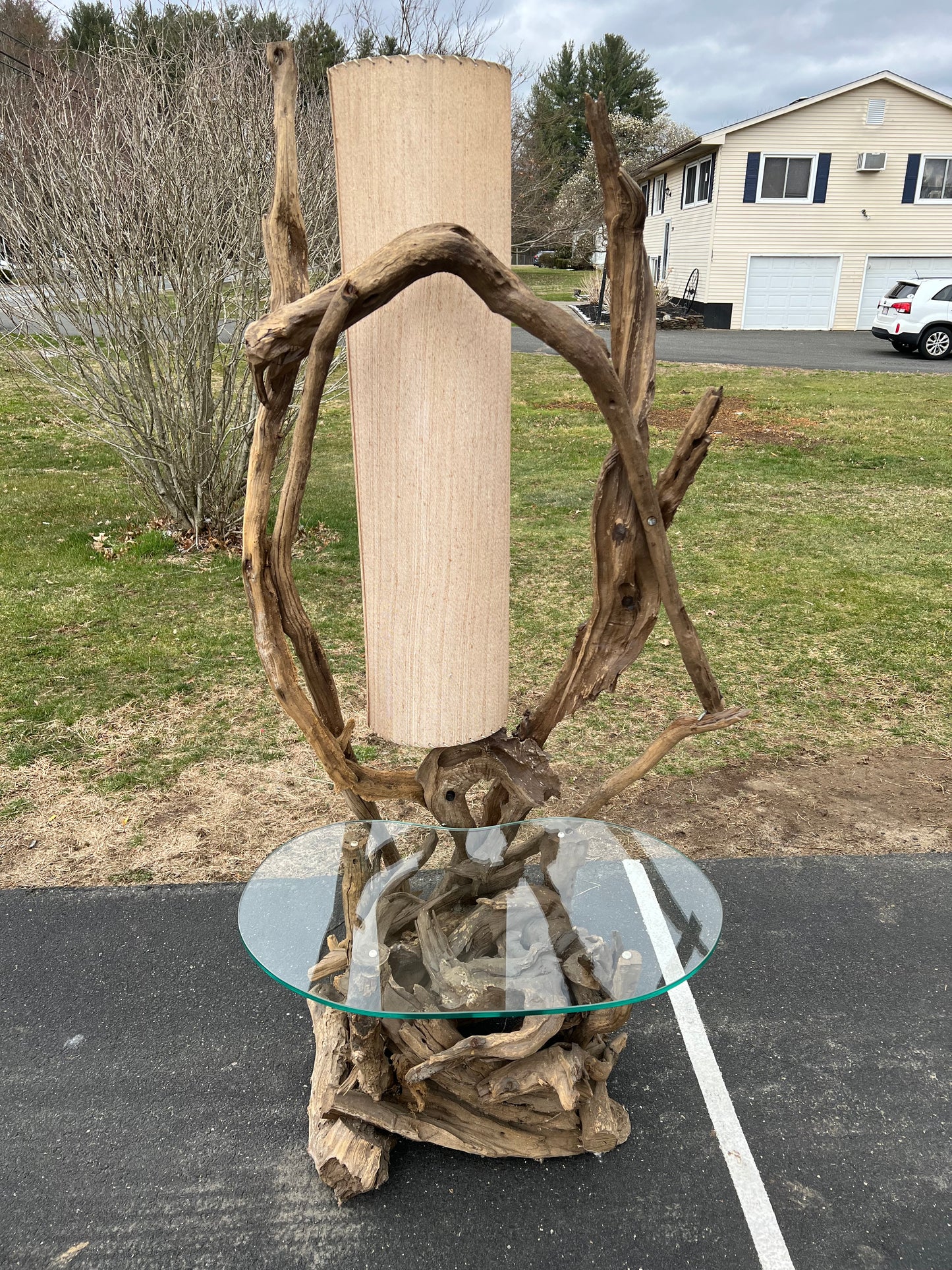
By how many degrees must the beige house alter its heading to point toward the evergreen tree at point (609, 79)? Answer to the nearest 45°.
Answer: approximately 90° to its right

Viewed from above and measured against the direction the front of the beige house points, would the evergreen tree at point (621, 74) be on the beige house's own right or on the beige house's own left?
on the beige house's own right

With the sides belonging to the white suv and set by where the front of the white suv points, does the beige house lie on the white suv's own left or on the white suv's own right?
on the white suv's own left

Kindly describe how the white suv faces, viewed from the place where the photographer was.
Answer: facing away from the viewer and to the right of the viewer

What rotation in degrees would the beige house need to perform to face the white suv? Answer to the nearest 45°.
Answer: approximately 135° to its left

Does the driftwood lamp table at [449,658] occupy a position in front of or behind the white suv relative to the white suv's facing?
behind
